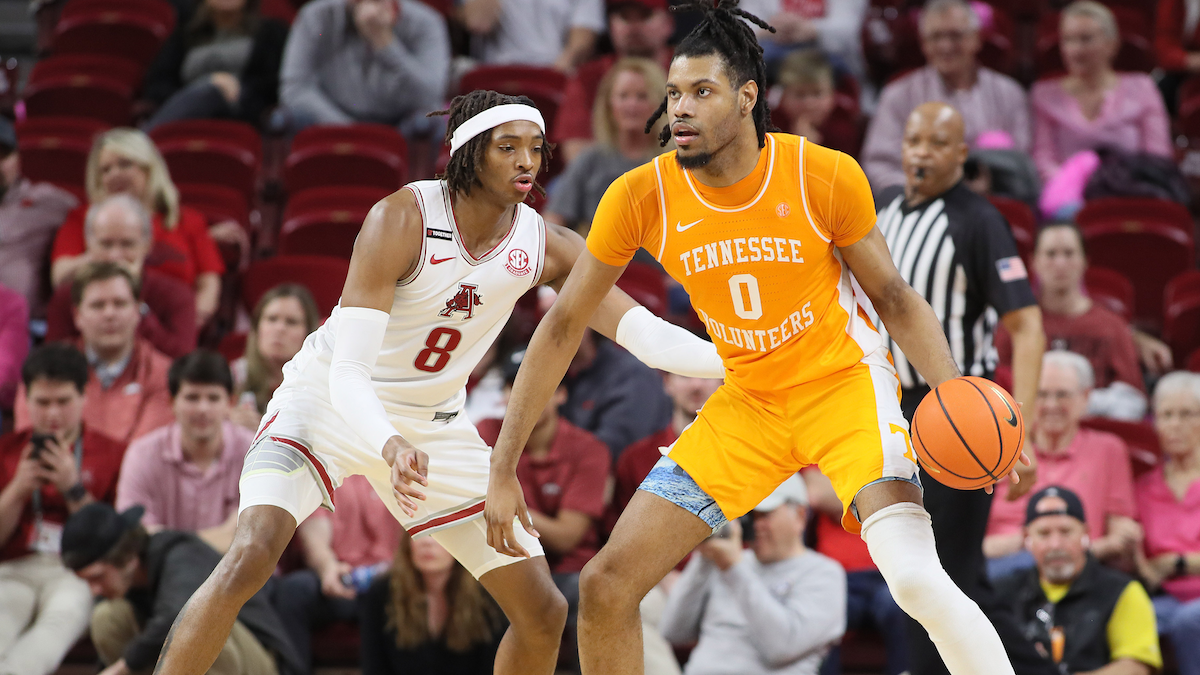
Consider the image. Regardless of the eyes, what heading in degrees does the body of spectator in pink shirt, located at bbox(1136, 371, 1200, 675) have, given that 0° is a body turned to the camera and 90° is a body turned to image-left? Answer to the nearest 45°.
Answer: approximately 0°

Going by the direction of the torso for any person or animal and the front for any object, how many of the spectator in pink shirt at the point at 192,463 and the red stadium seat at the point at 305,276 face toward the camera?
2

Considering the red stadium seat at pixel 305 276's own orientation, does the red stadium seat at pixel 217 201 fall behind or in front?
behind

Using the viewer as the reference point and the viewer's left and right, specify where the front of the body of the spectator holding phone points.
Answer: facing the viewer

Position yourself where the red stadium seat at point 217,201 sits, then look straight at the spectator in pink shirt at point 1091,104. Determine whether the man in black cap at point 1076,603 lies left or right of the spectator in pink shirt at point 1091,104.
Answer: right

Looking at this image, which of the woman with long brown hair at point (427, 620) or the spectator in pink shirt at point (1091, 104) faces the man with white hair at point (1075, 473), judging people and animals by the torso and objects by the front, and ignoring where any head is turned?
the spectator in pink shirt

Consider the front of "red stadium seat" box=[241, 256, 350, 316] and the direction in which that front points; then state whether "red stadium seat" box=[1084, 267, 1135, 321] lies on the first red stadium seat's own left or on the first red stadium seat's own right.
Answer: on the first red stadium seat's own left

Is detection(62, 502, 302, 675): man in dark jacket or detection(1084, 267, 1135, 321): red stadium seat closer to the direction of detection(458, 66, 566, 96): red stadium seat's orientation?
the man in dark jacket

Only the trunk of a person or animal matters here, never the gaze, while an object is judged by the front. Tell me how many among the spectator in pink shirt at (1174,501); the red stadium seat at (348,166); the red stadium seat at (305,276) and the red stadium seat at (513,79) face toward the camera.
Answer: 4

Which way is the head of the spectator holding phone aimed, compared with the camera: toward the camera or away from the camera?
toward the camera

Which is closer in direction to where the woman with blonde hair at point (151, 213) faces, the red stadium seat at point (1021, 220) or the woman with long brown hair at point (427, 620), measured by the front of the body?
the woman with long brown hair

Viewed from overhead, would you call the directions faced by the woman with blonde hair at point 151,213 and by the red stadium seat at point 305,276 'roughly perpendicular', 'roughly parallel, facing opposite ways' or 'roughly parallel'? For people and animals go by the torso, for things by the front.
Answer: roughly parallel

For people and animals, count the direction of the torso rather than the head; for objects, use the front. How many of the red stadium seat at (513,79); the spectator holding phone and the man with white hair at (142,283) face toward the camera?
3

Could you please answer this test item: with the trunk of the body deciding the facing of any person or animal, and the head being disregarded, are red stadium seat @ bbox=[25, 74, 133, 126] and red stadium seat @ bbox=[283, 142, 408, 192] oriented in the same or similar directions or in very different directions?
same or similar directions

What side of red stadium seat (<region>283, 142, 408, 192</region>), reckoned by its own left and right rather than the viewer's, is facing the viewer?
front

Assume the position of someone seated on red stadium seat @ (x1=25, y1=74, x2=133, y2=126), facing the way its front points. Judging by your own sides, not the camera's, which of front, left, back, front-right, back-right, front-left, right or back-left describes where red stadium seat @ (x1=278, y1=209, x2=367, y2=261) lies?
front-left

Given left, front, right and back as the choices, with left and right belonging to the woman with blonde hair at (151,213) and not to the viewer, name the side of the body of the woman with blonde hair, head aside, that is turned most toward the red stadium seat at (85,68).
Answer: back

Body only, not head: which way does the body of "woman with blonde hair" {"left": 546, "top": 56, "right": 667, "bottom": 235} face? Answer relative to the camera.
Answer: toward the camera

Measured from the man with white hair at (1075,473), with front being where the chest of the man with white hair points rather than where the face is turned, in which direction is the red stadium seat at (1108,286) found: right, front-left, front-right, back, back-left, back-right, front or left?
back

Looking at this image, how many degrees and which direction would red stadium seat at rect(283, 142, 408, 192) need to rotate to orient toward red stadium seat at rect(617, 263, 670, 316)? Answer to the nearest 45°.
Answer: approximately 45° to its left

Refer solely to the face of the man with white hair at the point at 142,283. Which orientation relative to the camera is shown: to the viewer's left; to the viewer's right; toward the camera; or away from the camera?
toward the camera

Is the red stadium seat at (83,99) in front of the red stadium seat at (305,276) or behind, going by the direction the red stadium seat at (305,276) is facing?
behind
